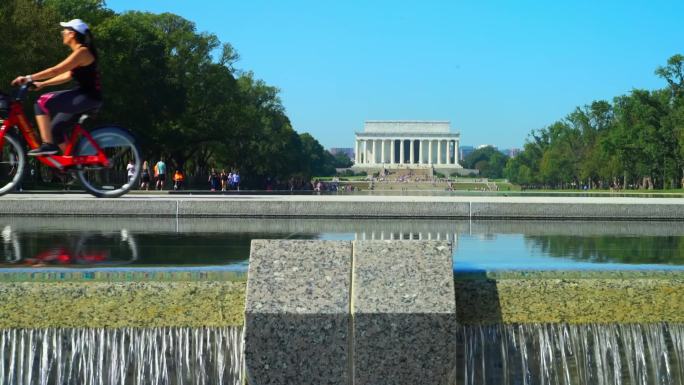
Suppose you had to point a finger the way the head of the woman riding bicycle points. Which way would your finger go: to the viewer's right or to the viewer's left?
to the viewer's left

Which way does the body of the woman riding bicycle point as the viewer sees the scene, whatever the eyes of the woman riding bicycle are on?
to the viewer's left

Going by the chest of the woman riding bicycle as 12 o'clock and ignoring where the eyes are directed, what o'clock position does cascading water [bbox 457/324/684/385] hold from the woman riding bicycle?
The cascading water is roughly at 7 o'clock from the woman riding bicycle.

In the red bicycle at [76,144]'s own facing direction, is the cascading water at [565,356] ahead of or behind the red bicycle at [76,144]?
behind

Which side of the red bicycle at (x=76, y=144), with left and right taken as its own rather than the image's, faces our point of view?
left

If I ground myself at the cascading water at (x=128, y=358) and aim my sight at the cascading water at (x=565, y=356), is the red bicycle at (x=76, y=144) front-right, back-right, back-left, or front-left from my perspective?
back-left
